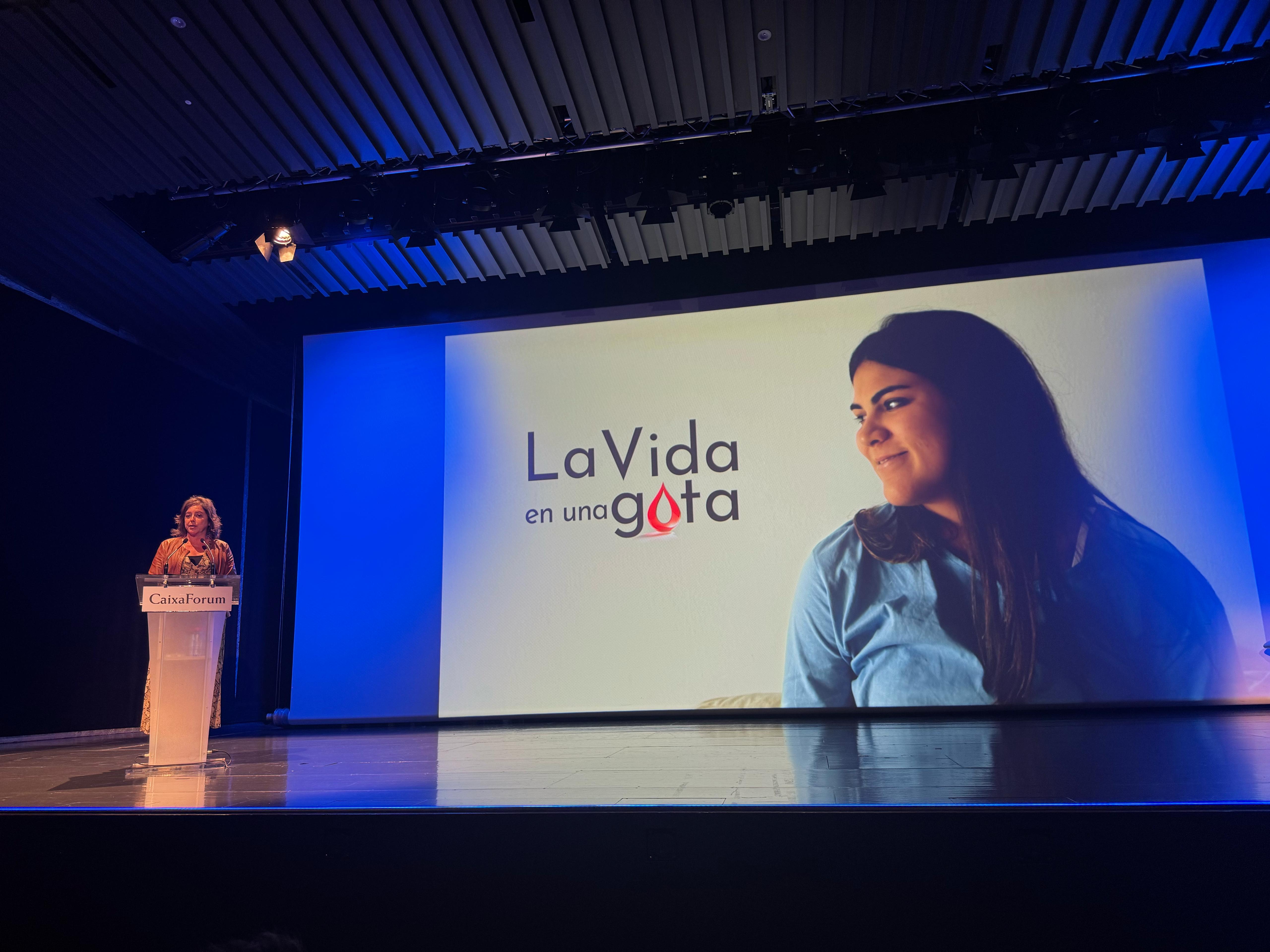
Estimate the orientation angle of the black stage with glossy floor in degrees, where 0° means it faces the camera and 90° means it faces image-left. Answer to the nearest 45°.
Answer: approximately 0°

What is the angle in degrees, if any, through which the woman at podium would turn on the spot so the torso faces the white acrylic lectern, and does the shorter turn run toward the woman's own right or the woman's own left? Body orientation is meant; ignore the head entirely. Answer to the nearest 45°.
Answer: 0° — they already face it

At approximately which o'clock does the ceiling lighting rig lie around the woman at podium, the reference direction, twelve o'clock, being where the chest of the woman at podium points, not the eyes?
The ceiling lighting rig is roughly at 10 o'clock from the woman at podium.

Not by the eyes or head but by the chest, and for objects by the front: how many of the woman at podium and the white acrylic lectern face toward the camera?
2

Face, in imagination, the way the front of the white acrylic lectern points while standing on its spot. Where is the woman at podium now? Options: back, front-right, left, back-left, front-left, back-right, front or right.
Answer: back
